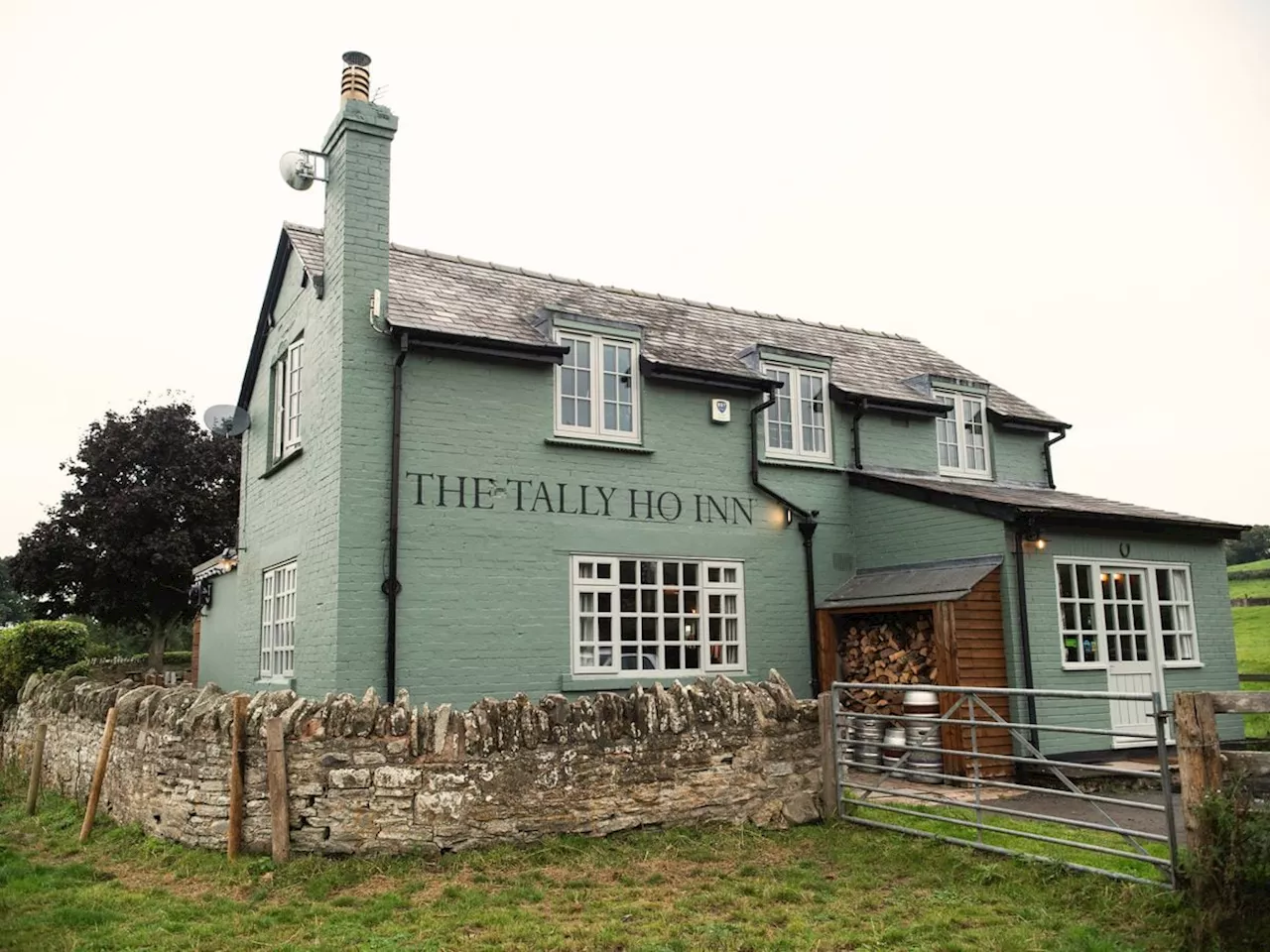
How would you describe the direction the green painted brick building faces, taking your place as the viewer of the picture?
facing the viewer and to the right of the viewer

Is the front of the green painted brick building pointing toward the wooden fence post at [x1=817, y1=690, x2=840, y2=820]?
yes

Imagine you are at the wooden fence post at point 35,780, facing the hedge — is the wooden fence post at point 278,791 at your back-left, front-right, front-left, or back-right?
back-right

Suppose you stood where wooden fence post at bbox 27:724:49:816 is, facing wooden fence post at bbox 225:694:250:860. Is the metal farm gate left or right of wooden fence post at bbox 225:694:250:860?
left

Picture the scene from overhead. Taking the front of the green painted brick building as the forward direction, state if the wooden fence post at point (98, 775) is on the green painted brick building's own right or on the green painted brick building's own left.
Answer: on the green painted brick building's own right

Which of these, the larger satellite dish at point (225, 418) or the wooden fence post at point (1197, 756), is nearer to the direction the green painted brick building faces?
the wooden fence post
